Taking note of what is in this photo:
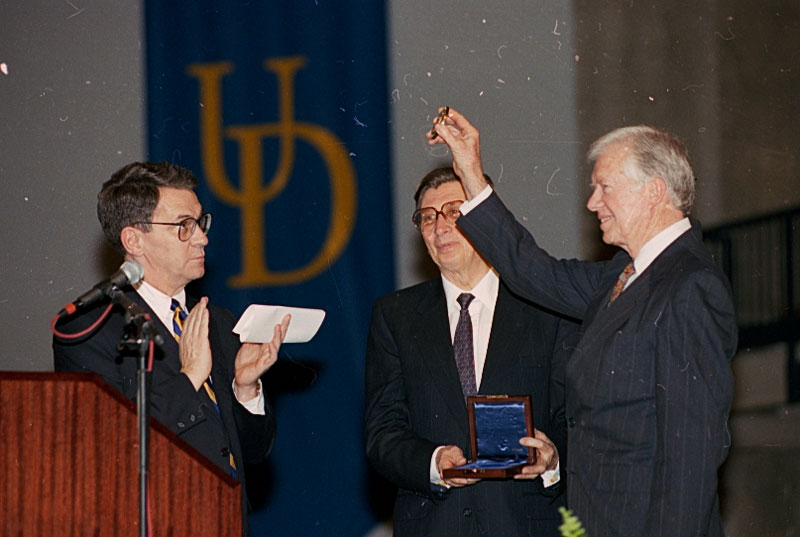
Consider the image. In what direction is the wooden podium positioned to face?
to the viewer's left

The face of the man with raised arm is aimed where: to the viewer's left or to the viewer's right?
to the viewer's left

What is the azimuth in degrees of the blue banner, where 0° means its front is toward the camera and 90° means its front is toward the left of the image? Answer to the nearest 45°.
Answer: approximately 0°

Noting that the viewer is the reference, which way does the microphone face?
facing to the right of the viewer

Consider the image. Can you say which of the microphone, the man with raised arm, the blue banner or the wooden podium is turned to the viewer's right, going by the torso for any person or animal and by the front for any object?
the microphone

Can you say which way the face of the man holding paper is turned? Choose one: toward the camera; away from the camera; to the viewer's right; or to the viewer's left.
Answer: to the viewer's right

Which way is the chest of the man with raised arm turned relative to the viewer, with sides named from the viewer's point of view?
facing to the left of the viewer
